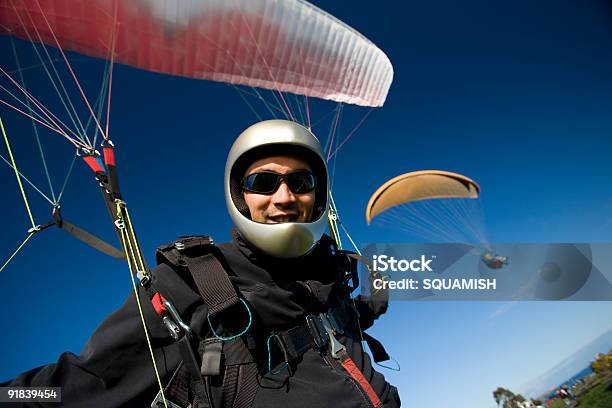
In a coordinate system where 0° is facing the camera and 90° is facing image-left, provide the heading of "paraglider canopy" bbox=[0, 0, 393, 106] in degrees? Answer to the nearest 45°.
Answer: approximately 0°

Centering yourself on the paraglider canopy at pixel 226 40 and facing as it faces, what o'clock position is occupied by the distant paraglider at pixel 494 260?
The distant paraglider is roughly at 8 o'clock from the paraglider canopy.
